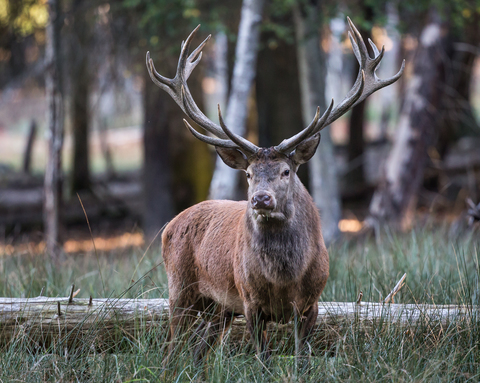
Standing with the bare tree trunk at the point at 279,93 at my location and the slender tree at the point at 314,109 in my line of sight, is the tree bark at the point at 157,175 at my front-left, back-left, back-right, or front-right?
back-right

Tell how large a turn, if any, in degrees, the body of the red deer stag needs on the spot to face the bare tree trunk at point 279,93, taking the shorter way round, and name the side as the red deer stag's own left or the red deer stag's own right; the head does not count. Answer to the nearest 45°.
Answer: approximately 135° to the red deer stag's own left

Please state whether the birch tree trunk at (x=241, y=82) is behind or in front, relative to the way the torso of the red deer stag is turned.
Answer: behind

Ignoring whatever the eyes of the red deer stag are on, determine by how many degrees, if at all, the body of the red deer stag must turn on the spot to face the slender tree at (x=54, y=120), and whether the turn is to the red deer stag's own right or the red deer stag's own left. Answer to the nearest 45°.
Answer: approximately 180°

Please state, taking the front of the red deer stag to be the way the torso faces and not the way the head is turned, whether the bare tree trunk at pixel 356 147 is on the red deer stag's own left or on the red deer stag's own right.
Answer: on the red deer stag's own left

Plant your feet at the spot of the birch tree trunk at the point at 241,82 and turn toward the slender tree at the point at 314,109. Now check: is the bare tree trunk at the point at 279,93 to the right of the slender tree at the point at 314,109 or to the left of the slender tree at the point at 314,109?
left

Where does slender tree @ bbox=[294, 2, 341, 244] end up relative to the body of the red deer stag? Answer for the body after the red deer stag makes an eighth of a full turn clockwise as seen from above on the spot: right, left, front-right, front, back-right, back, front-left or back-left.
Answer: back

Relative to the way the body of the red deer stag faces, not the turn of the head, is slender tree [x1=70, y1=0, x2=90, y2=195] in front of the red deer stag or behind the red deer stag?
behind

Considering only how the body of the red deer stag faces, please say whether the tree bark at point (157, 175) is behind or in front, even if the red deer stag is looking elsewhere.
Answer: behind

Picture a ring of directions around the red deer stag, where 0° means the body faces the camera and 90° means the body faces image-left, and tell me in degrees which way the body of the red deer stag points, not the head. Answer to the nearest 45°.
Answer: approximately 315°
